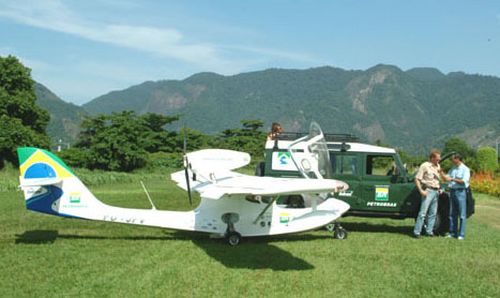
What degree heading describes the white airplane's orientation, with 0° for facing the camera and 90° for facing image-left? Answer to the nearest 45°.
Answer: approximately 270°

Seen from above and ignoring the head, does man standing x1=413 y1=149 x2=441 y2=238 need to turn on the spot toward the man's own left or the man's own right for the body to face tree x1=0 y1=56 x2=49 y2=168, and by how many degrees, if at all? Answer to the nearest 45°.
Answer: approximately 180°

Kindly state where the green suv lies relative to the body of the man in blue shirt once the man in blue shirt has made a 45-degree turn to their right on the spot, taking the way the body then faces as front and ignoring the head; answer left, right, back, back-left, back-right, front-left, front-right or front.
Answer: front

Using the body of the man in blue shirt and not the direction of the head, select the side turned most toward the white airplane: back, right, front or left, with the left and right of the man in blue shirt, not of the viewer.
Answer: front

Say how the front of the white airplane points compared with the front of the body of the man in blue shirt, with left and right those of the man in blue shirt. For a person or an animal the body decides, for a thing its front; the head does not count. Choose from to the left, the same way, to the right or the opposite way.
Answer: the opposite way

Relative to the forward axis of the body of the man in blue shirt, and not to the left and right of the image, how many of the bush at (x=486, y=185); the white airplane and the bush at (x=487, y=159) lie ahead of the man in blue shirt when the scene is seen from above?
1

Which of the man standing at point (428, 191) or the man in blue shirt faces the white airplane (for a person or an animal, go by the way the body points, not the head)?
the man in blue shirt

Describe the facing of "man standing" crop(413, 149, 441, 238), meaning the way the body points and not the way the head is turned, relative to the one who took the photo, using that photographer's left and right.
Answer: facing the viewer and to the right of the viewer

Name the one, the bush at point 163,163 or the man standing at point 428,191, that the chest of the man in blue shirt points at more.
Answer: the man standing

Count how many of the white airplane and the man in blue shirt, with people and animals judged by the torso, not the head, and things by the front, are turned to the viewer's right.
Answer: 1

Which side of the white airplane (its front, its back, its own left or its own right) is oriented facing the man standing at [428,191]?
front
